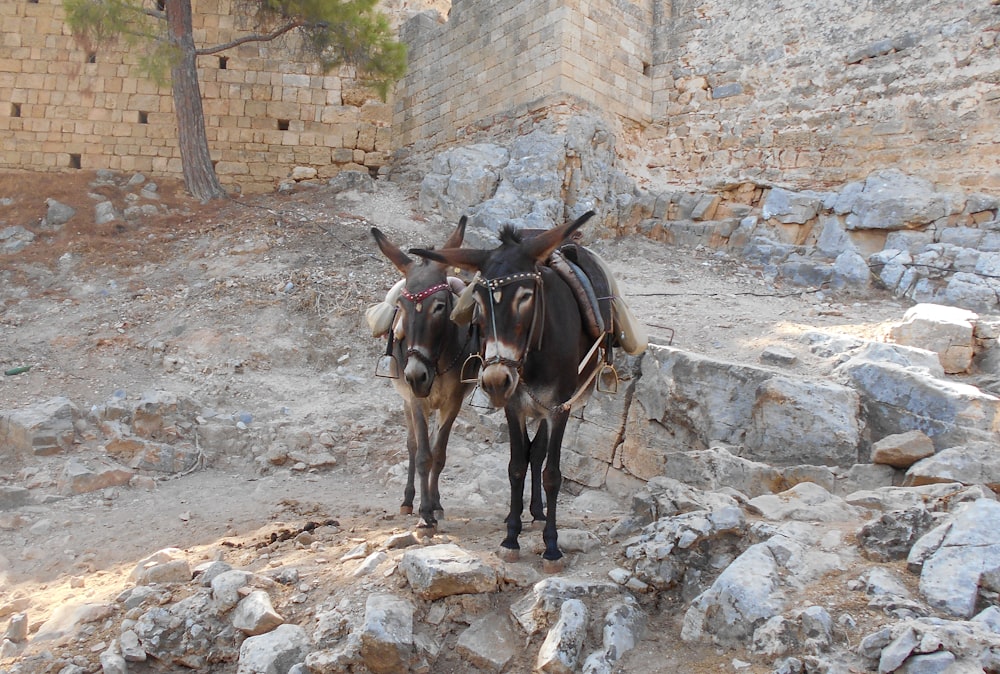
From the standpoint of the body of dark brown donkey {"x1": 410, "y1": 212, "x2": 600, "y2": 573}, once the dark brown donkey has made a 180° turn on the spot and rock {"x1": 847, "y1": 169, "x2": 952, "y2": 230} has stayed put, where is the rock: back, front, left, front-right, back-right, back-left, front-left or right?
front-right

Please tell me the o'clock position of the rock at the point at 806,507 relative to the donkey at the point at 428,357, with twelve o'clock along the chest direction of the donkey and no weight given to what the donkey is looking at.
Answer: The rock is roughly at 10 o'clock from the donkey.

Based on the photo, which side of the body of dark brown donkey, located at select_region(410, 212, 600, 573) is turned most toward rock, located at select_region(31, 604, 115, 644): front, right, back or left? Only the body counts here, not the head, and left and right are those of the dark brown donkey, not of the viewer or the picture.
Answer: right

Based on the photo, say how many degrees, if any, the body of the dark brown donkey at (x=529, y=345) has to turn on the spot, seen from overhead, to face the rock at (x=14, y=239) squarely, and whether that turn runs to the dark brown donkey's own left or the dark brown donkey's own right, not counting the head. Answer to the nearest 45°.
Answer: approximately 135° to the dark brown donkey's own right

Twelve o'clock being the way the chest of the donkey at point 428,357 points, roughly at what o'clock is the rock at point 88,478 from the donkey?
The rock is roughly at 4 o'clock from the donkey.

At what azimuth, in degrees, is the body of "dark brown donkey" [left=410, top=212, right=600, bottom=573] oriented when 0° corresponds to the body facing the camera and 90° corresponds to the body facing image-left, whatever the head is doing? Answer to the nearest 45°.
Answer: approximately 0°

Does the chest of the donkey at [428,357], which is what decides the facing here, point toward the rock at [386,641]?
yes

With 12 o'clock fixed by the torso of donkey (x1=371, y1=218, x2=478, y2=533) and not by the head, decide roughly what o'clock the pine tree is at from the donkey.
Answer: The pine tree is roughly at 5 o'clock from the donkey.

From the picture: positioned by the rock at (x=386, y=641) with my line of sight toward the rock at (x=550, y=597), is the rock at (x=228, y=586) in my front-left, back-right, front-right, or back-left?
back-left

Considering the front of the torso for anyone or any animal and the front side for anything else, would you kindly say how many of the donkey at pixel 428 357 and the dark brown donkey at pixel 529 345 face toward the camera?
2
